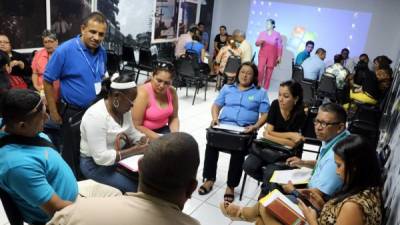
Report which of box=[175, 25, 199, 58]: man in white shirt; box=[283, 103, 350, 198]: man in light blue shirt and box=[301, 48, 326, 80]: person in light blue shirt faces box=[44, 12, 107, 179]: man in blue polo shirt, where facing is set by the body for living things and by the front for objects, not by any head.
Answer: the man in light blue shirt

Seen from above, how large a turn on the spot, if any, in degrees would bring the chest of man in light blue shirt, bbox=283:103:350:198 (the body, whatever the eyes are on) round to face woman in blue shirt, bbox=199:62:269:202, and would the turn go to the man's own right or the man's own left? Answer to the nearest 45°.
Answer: approximately 45° to the man's own right

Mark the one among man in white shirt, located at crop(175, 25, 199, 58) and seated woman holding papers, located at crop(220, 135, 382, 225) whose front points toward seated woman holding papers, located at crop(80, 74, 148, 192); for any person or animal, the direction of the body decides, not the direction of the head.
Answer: seated woman holding papers, located at crop(220, 135, 382, 225)

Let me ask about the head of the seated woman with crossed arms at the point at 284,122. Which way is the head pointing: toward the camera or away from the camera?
toward the camera

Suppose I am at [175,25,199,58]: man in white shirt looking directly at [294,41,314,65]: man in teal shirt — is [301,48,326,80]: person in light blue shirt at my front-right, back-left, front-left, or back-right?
front-right

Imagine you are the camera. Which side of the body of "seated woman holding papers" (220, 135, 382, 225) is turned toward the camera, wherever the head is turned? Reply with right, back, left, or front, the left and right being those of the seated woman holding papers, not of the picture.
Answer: left

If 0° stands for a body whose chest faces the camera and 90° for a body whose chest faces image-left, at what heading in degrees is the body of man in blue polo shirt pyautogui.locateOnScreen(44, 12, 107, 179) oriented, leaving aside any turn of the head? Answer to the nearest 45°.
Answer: approximately 315°

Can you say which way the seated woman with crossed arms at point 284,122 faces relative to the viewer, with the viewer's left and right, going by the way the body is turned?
facing the viewer and to the left of the viewer

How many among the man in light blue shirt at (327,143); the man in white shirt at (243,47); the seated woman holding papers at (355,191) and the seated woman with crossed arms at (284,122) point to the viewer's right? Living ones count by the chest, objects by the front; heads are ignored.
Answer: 0

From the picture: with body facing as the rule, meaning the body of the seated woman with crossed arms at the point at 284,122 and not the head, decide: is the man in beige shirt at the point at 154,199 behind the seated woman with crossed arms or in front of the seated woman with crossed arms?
in front

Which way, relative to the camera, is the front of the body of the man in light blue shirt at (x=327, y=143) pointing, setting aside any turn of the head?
to the viewer's left
